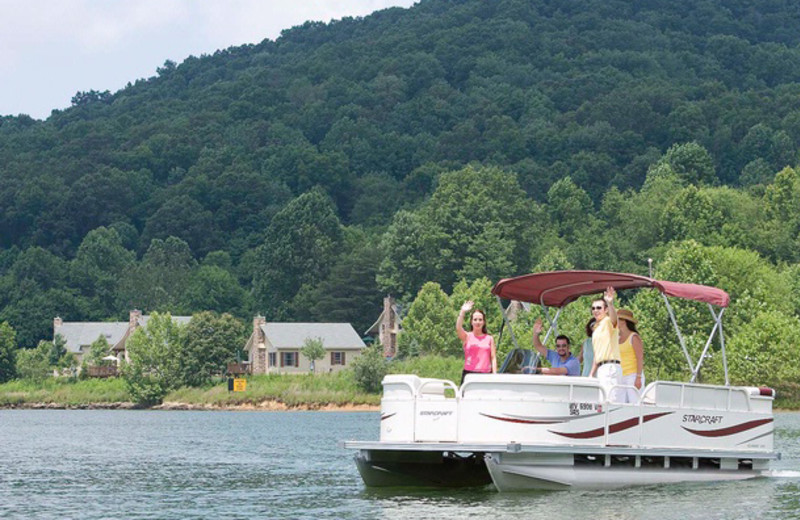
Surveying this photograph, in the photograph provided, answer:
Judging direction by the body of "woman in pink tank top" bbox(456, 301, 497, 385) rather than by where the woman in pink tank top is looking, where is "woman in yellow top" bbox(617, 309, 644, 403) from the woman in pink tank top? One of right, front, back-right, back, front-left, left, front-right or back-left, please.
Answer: left

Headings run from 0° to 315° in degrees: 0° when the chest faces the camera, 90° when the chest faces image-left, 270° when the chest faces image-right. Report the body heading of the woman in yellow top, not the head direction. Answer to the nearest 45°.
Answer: approximately 45°

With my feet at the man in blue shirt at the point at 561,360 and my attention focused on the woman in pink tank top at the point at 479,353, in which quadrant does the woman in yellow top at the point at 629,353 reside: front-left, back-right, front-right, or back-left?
back-left

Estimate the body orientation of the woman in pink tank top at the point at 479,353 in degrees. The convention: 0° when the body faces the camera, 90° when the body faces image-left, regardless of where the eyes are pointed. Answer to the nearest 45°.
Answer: approximately 0°

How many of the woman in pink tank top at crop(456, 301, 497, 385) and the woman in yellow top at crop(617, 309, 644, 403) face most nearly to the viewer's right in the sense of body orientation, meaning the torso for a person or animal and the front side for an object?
0

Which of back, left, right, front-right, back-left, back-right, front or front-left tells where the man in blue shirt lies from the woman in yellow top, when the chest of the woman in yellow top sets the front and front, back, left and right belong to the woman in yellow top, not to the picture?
front-right

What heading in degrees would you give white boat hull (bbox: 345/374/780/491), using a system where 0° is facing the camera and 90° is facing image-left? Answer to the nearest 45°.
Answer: approximately 45°
